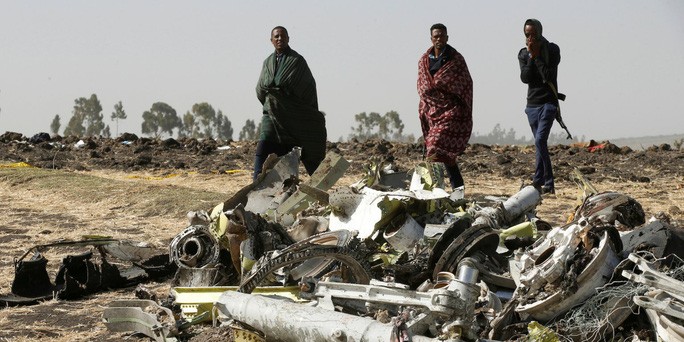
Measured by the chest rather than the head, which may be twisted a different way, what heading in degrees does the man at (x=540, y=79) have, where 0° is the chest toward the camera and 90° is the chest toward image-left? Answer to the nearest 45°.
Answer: approximately 45°

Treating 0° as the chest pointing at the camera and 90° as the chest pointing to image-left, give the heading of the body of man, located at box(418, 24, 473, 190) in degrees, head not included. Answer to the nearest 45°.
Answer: approximately 0°

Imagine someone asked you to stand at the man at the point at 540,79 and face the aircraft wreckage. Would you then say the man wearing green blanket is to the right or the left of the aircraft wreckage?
right

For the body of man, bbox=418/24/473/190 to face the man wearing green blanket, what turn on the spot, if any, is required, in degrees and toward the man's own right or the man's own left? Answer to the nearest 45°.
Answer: approximately 90° to the man's own right
